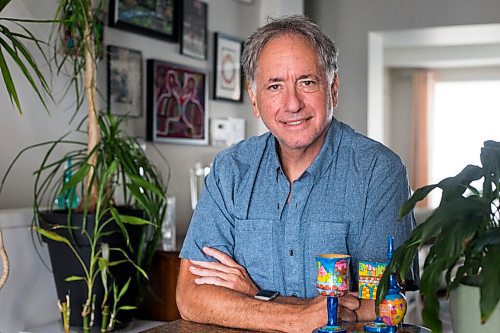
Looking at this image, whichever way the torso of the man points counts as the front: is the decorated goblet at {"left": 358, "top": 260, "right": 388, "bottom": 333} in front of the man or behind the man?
in front

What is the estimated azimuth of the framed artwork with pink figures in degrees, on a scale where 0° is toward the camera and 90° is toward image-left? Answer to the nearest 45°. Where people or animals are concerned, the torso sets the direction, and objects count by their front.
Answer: approximately 315°

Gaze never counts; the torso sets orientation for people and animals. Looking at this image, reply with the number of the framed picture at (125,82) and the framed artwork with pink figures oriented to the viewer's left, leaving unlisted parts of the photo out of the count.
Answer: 0

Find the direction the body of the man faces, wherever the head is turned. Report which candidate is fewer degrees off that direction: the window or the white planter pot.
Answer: the white planter pot

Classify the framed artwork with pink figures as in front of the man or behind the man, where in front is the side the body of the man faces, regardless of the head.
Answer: behind

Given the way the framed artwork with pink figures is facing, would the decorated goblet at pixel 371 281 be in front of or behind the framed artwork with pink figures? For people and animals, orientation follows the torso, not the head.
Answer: in front

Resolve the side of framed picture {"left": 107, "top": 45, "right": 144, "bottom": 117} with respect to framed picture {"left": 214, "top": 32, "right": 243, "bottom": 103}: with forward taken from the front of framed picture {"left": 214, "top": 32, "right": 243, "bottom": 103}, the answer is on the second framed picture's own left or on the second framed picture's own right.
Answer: on the second framed picture's own right

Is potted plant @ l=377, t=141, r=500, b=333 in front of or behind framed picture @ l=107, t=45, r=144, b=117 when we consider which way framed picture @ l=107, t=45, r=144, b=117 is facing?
in front

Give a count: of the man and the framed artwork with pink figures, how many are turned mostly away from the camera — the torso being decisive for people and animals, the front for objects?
0

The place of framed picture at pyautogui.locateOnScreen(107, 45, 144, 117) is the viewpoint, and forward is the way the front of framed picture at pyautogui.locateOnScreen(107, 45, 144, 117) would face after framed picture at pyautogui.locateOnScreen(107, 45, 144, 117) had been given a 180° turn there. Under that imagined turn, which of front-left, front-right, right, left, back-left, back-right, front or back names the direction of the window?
right
